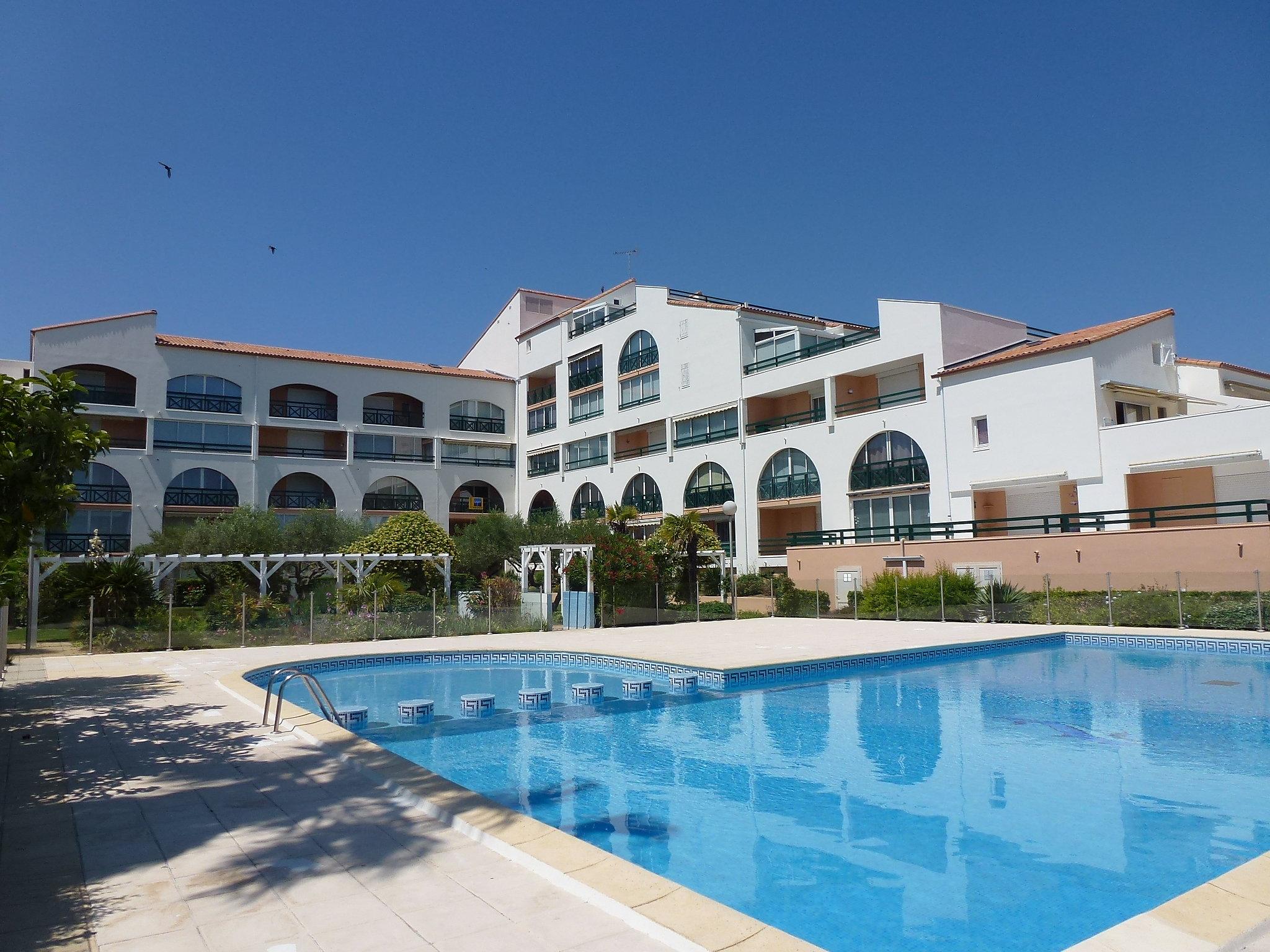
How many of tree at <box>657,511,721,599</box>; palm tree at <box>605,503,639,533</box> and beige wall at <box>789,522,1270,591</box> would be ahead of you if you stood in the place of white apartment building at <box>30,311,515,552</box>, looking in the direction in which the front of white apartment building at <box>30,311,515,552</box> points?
3

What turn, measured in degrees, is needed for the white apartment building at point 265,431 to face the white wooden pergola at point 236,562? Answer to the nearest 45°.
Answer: approximately 45° to its right

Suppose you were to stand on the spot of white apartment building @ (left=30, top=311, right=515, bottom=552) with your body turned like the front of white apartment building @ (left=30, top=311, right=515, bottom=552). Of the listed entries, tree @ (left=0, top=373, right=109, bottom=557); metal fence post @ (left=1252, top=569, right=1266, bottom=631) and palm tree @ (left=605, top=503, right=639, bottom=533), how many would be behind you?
0

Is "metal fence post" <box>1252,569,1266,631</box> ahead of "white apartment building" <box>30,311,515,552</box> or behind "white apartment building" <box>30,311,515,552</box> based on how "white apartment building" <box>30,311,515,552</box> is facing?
ahead

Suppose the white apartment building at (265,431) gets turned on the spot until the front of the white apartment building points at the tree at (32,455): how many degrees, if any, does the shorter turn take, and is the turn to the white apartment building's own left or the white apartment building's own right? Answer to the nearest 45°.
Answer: approximately 45° to the white apartment building's own right

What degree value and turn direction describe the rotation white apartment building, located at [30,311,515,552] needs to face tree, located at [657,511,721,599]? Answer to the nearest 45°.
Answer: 0° — it already faces it

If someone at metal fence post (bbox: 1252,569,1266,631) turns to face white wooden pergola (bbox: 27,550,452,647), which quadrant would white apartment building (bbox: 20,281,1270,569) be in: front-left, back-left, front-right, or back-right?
front-right

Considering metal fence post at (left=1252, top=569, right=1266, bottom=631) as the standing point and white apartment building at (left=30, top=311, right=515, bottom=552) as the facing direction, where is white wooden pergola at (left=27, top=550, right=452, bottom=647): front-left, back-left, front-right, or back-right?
front-left

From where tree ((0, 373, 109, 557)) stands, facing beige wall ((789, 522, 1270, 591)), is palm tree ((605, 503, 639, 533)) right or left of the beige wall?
left

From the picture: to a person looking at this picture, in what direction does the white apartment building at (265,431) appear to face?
facing the viewer and to the right of the viewer
